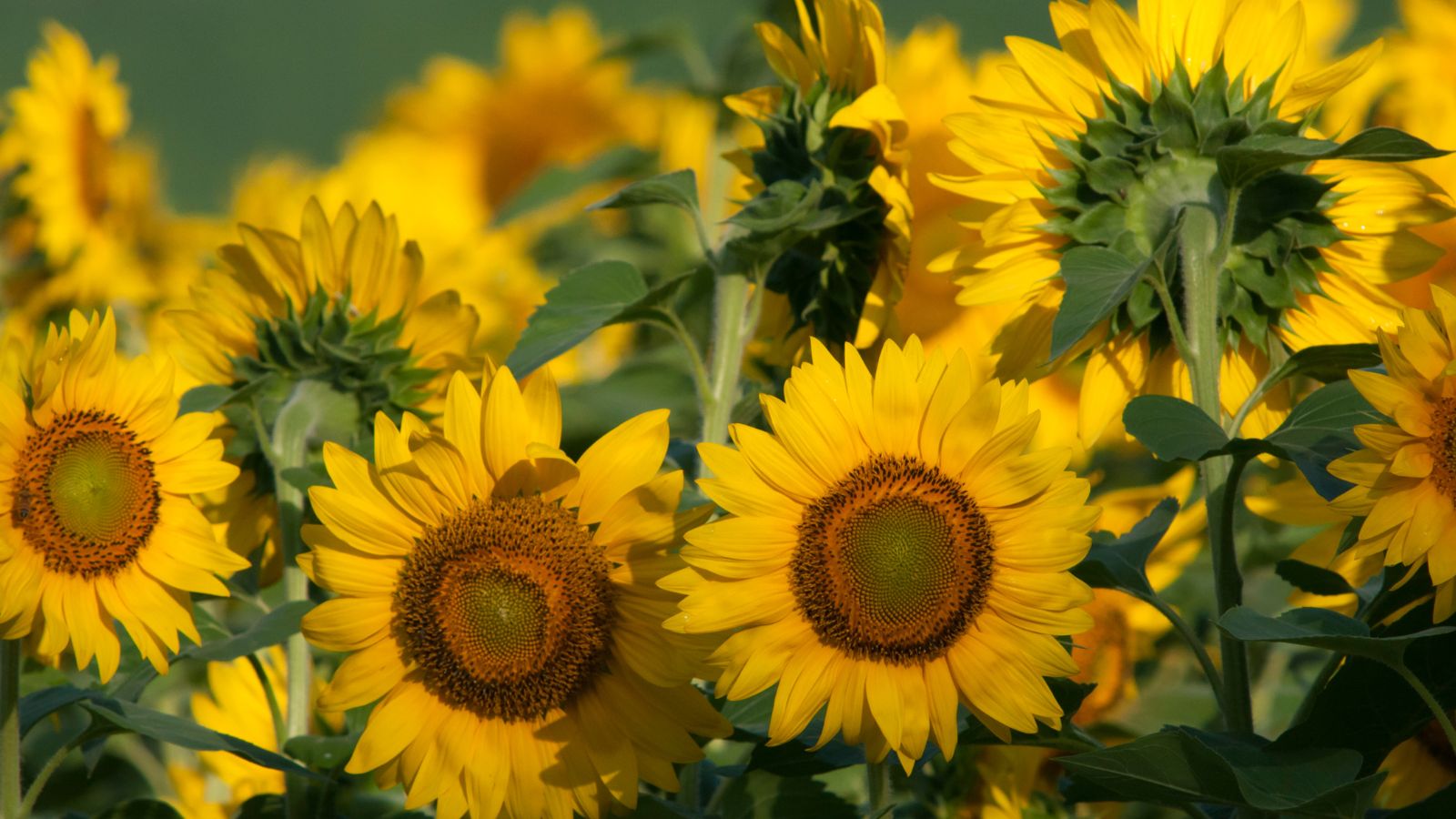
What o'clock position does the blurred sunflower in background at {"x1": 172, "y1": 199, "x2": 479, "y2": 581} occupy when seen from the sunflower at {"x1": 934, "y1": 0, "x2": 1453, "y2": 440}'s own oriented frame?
The blurred sunflower in background is roughly at 9 o'clock from the sunflower.

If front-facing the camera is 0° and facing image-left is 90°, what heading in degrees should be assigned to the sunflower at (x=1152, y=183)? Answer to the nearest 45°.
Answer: approximately 180°

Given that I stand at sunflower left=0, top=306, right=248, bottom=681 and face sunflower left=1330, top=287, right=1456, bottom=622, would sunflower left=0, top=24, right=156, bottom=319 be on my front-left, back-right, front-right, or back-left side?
back-left

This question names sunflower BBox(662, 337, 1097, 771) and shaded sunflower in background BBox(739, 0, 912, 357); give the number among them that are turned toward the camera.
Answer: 1

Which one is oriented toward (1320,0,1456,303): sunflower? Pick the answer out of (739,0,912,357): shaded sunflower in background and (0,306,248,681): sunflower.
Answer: the shaded sunflower in background

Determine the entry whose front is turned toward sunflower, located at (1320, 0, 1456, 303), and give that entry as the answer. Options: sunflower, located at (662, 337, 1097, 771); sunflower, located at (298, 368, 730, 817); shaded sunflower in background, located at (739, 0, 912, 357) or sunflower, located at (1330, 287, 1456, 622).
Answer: the shaded sunflower in background

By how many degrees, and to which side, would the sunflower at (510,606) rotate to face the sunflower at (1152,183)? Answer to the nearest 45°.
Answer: approximately 90° to its left

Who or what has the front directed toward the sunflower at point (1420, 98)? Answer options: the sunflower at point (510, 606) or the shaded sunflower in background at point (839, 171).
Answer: the shaded sunflower in background

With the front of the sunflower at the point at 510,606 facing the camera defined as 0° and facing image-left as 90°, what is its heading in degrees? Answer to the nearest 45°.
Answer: approximately 0°

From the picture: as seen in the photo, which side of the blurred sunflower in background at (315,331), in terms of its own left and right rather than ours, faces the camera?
back

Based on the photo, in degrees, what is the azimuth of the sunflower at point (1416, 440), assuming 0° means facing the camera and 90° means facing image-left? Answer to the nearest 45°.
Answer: approximately 0°

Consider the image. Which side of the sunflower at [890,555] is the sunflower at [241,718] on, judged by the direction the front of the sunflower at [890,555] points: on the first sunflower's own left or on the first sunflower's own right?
on the first sunflower's own right

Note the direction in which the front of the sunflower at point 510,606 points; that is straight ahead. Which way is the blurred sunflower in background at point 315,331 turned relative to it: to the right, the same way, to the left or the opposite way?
the opposite way

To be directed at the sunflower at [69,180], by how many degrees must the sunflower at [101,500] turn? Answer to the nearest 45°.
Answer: approximately 180°

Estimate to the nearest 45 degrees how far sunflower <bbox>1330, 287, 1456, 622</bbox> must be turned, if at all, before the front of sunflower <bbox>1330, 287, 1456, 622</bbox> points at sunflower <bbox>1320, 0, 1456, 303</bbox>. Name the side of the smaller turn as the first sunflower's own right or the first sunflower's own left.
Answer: approximately 180°
